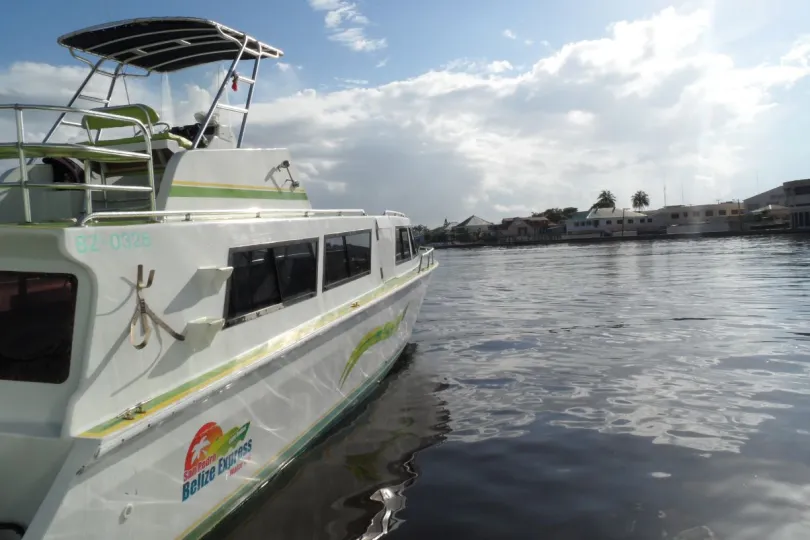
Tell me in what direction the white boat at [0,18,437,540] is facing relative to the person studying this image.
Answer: facing away from the viewer and to the right of the viewer
